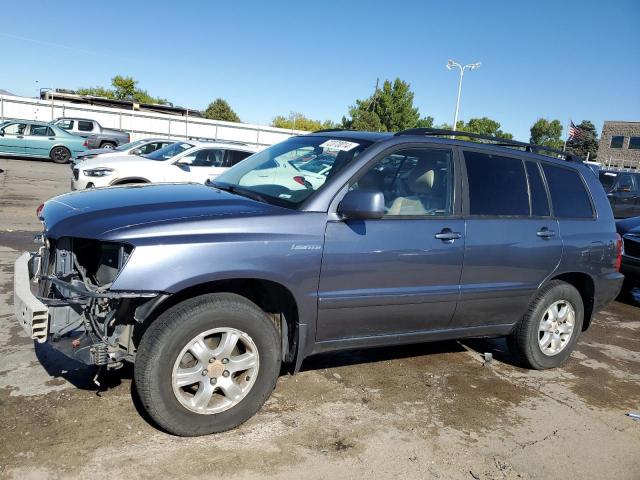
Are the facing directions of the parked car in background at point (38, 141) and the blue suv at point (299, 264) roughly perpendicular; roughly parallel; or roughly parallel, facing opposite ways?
roughly parallel

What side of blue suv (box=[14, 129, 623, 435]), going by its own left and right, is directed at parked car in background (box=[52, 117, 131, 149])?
right

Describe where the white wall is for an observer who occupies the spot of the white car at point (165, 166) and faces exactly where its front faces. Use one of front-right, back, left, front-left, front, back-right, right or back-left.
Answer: back-right

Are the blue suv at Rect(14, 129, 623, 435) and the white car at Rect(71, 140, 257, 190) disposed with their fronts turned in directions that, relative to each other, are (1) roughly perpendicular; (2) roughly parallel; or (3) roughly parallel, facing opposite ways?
roughly parallel

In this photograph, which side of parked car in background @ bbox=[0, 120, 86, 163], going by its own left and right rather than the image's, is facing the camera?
left

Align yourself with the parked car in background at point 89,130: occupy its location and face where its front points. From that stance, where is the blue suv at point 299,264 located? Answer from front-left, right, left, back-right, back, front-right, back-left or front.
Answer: left

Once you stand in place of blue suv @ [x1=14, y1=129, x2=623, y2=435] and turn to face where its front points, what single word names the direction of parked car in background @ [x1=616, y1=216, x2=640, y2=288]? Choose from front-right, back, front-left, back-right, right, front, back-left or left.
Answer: back

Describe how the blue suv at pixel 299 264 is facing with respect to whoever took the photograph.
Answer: facing the viewer and to the left of the viewer

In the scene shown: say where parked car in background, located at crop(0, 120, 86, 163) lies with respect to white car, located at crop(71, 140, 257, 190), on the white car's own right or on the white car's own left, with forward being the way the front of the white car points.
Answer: on the white car's own right

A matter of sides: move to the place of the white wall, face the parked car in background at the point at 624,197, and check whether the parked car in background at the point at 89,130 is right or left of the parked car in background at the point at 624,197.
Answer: right

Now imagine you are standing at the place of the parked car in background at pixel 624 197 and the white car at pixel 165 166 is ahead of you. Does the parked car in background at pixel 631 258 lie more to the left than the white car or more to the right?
left
